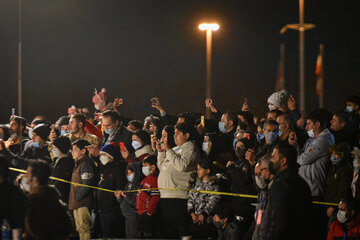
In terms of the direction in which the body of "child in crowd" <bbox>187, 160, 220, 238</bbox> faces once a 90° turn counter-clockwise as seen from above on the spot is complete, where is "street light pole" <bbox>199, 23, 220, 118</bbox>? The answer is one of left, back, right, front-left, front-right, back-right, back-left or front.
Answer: back-left

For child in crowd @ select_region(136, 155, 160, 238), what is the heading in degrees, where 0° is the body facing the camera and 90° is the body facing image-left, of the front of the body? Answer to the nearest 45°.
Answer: approximately 45°

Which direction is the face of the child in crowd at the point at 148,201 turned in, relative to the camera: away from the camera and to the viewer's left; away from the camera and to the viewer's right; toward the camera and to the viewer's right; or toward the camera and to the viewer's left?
toward the camera and to the viewer's left

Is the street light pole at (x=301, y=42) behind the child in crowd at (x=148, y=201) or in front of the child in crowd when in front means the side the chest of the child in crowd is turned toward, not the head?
behind

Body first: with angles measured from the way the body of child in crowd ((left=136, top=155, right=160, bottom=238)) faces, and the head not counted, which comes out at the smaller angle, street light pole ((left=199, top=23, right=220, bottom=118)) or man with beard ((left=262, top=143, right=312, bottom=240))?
the man with beard

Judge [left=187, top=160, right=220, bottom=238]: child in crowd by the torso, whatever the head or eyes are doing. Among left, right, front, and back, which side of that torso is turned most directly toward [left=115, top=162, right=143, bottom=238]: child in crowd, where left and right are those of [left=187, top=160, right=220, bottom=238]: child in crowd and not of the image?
right

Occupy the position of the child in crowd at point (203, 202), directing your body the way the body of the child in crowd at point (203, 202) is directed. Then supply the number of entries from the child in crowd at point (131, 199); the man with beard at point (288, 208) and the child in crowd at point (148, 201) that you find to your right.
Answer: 2

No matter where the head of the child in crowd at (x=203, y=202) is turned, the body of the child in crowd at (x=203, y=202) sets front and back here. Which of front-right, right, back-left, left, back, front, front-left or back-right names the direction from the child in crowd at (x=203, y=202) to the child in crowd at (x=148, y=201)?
right

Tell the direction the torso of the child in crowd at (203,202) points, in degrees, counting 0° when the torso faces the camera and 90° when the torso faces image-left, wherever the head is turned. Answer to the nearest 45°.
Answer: approximately 45°

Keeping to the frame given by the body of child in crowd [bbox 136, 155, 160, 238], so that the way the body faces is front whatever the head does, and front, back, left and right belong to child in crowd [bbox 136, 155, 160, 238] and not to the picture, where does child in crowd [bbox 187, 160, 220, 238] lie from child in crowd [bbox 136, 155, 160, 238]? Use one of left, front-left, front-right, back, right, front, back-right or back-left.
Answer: left

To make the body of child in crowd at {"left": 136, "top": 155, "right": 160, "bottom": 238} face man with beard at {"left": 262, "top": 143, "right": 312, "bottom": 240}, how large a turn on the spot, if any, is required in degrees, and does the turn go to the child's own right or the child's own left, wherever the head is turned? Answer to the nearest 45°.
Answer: approximately 90° to the child's own left
